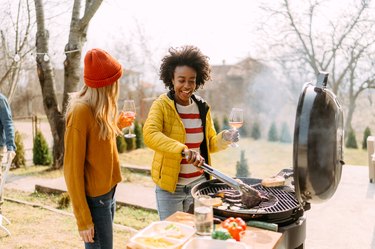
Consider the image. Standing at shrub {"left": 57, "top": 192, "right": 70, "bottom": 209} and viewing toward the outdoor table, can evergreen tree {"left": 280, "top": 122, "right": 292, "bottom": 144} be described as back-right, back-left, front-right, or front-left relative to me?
back-left

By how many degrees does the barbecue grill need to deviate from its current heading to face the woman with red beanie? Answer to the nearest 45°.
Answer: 0° — it already faces them

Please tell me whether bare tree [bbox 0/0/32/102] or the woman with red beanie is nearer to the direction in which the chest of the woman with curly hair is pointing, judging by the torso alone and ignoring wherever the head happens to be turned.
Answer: the woman with red beanie

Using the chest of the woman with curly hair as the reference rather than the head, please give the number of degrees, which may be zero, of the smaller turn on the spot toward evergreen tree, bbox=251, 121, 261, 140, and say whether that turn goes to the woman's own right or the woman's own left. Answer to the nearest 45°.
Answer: approximately 135° to the woman's own left

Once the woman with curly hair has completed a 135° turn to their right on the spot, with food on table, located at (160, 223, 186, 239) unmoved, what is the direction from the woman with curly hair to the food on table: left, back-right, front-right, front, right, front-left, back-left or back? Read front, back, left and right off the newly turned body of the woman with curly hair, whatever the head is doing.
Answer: left

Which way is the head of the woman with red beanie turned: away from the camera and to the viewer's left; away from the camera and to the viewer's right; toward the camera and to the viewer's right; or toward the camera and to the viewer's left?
away from the camera and to the viewer's right

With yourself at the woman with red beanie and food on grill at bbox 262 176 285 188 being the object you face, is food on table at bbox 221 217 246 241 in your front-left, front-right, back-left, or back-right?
front-right

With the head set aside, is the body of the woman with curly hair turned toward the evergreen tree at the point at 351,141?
no

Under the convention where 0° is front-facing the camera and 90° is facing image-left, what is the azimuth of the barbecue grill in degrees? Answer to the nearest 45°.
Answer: approximately 90°

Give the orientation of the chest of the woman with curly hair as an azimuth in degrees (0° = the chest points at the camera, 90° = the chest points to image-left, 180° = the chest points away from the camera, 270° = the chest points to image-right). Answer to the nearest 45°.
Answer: approximately 315°

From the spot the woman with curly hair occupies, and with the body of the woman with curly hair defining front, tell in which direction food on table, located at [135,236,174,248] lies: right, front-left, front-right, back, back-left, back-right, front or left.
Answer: front-right

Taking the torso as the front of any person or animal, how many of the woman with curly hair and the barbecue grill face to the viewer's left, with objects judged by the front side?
1

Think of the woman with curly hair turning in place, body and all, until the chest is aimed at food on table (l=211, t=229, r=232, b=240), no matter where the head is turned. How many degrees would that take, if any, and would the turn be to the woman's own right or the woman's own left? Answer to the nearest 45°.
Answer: approximately 45° to the woman's own right

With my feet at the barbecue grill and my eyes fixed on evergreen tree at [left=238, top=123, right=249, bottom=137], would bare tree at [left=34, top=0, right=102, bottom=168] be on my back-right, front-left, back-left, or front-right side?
front-left

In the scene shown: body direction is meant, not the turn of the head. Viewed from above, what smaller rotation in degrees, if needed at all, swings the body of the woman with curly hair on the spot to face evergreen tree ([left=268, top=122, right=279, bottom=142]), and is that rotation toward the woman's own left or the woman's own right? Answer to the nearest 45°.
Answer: approximately 135° to the woman's own left

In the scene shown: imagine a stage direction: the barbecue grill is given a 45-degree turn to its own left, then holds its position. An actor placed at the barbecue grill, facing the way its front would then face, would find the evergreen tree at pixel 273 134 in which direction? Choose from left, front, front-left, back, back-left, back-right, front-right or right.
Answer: back-right
